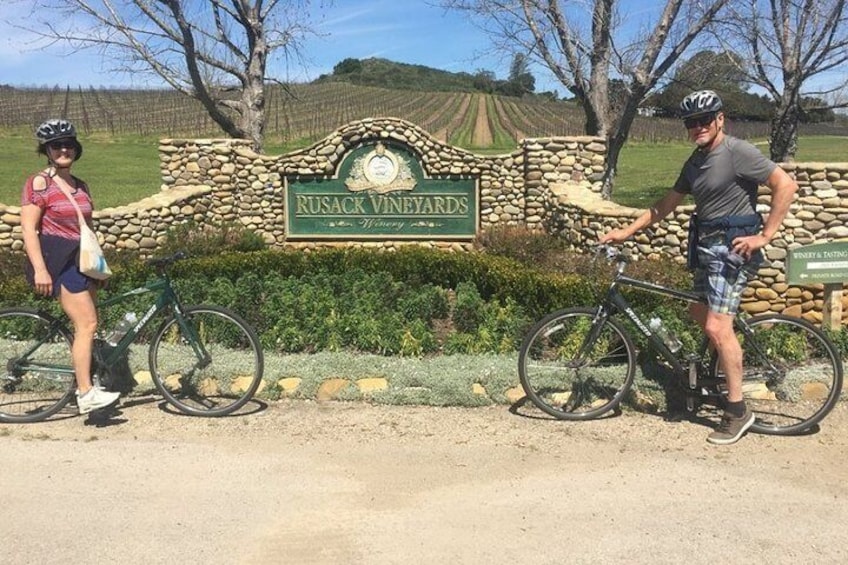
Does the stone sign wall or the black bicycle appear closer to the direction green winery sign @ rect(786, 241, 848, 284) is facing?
the black bicycle

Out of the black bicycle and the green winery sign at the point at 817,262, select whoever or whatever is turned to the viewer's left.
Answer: the black bicycle

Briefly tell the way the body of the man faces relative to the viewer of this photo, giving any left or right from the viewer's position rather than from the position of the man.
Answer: facing the viewer and to the left of the viewer

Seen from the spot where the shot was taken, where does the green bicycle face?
facing to the right of the viewer

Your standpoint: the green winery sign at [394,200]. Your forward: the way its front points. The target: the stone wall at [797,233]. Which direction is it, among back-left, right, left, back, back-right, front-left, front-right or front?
front-left

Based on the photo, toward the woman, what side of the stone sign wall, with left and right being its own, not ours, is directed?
front

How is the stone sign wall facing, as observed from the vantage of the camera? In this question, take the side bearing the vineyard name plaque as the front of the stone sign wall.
facing the viewer

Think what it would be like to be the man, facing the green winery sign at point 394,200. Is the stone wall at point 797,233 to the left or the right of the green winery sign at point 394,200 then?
right

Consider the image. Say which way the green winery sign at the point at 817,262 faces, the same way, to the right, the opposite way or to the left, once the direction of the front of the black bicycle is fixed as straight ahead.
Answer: to the left

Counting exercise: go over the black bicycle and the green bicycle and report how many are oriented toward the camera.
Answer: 0

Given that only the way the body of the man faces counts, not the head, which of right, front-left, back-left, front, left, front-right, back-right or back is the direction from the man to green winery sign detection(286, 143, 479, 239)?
right

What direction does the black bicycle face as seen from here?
to the viewer's left

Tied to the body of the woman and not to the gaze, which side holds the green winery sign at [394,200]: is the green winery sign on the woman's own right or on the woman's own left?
on the woman's own left
